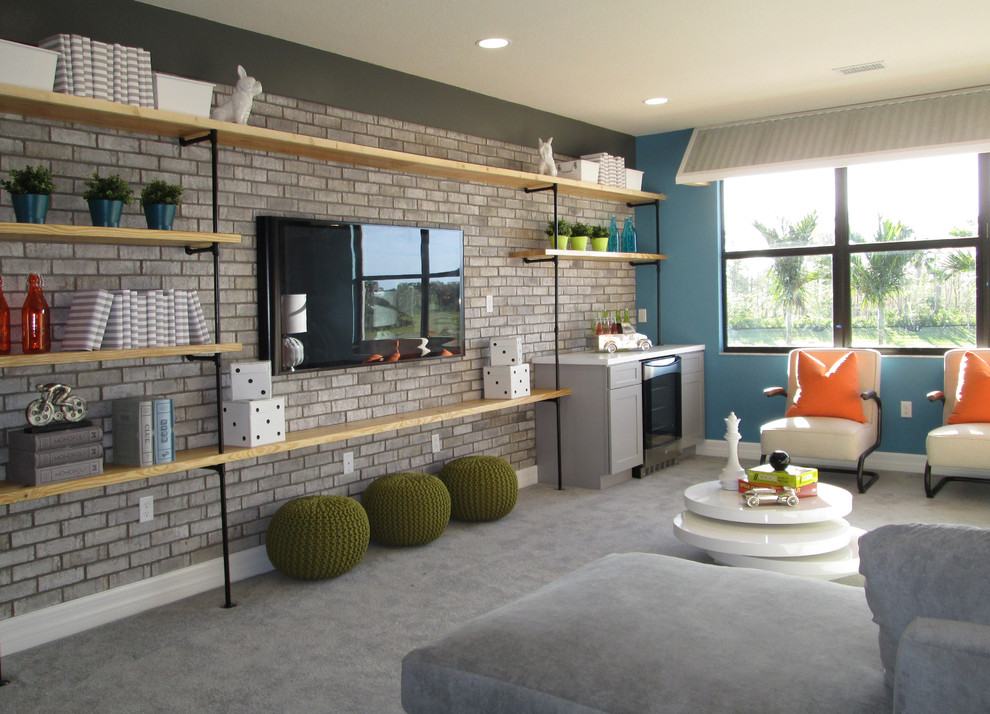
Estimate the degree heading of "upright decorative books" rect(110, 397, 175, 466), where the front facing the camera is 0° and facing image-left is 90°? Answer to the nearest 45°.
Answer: approximately 315°

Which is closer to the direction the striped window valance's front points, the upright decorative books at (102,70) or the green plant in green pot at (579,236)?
the upright decorative books

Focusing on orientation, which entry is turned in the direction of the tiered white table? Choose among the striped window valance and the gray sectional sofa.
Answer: the striped window valance

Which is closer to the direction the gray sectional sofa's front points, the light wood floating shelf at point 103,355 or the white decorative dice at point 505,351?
the light wood floating shelf

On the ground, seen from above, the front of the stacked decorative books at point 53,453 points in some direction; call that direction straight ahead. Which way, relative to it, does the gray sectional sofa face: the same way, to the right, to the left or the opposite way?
the opposite way

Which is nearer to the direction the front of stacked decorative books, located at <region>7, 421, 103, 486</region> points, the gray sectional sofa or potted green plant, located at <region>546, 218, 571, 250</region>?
the gray sectional sofa

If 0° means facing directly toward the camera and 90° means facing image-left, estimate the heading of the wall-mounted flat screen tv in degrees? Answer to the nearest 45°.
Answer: approximately 315°

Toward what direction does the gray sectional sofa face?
to the viewer's left

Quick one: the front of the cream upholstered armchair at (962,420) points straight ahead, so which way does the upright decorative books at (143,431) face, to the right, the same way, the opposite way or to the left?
to the left

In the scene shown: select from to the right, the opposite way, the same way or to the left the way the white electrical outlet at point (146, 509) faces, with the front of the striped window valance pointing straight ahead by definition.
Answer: to the left

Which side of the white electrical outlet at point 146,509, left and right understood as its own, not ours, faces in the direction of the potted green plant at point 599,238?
left

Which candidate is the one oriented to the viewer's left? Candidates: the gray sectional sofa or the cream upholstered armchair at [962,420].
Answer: the gray sectional sofa

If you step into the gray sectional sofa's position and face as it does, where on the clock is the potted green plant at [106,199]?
The potted green plant is roughly at 1 o'clock from the gray sectional sofa.

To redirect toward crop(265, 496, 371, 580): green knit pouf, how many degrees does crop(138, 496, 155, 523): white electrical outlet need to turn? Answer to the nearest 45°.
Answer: approximately 45° to its left

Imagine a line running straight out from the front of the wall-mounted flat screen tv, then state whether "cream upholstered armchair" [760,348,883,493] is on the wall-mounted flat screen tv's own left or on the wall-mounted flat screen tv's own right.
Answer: on the wall-mounted flat screen tv's own left
